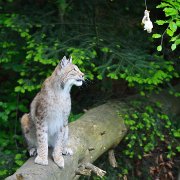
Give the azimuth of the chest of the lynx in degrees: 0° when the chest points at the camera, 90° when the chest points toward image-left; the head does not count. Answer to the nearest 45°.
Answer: approximately 315°
